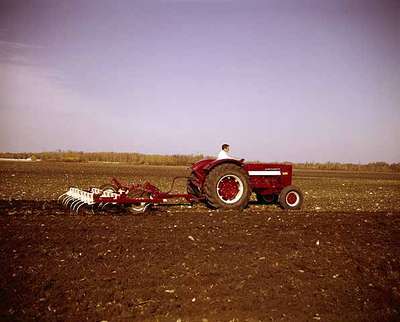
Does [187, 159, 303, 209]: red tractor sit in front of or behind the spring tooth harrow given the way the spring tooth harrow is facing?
in front

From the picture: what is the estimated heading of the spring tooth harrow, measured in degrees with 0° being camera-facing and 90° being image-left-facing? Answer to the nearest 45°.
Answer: approximately 270°
